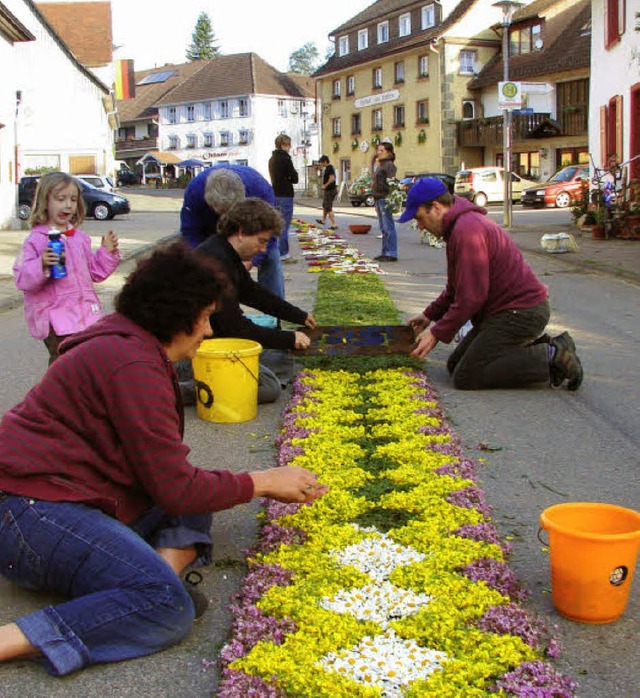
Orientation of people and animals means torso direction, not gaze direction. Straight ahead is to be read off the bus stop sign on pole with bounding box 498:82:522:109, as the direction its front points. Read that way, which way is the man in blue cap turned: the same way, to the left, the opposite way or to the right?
to the right

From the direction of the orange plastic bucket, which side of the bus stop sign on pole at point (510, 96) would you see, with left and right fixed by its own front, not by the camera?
front

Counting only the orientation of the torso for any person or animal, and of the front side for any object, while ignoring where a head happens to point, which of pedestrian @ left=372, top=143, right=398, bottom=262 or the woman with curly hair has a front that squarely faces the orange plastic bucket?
the woman with curly hair

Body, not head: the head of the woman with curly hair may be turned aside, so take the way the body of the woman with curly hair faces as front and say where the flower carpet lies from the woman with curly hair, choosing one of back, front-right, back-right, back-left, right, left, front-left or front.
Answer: front

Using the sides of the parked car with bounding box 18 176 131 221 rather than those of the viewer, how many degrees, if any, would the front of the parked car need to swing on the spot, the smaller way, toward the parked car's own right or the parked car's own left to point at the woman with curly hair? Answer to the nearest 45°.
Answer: approximately 90° to the parked car's own right

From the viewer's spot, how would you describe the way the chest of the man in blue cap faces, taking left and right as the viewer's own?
facing to the left of the viewer

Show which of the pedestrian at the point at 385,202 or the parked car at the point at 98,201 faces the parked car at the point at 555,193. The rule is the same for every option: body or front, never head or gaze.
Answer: the parked car at the point at 98,201

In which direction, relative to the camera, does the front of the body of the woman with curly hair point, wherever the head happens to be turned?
to the viewer's right

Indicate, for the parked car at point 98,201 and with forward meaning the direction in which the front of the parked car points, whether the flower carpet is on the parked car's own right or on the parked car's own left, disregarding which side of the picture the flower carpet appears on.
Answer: on the parked car's own right

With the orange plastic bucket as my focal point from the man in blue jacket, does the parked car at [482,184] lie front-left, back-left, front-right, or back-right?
back-left

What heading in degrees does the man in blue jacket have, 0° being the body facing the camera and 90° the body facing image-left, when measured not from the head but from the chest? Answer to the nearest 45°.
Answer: approximately 45°

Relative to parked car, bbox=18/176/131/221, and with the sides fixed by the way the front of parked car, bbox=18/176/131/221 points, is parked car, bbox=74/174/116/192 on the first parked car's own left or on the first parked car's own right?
on the first parked car's own left

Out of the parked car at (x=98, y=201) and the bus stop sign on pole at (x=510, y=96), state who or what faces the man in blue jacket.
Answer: the bus stop sign on pole
